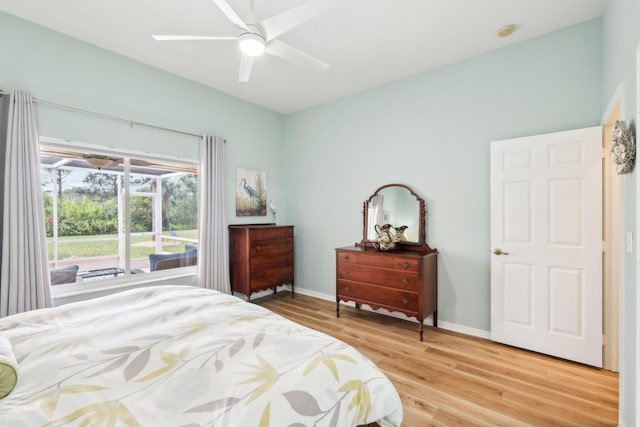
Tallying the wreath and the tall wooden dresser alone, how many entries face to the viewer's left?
1

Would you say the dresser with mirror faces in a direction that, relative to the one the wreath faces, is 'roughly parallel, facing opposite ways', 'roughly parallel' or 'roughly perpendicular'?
roughly perpendicular

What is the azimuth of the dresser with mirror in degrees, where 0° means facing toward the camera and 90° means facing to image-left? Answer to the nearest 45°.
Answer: approximately 45°

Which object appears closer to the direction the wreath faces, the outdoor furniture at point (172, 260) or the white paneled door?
the outdoor furniture

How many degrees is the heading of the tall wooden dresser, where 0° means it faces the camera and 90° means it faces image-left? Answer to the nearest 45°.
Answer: approximately 315°

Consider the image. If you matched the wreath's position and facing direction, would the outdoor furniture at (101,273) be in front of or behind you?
in front

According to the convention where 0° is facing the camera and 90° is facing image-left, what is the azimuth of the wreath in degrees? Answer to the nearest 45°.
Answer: approximately 90°

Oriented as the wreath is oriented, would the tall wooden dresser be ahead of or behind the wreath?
ahead
